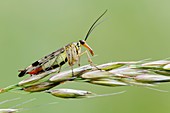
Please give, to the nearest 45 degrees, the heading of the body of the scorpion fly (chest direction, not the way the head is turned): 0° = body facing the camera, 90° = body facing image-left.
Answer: approximately 270°
